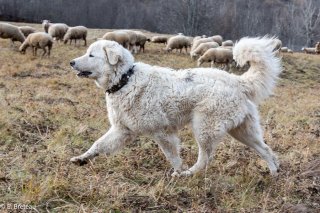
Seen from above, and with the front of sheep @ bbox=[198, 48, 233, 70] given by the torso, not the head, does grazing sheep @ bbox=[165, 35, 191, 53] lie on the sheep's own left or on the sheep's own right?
on the sheep's own right

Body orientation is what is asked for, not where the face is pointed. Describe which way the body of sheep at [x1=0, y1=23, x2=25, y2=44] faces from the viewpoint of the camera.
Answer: to the viewer's right

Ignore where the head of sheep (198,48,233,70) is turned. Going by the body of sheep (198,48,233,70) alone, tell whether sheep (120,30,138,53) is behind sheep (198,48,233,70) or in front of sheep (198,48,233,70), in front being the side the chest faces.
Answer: in front

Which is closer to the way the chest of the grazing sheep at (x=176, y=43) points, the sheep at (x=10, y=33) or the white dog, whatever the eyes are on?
the sheep

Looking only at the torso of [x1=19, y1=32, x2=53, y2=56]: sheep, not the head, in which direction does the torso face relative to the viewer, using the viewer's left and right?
facing to the left of the viewer

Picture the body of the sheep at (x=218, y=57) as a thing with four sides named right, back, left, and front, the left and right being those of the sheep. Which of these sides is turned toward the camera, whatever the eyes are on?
left

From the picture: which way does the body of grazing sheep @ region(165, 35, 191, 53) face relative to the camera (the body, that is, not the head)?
to the viewer's left

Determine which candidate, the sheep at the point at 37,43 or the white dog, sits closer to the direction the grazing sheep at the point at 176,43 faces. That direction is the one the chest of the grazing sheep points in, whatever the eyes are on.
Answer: the sheep

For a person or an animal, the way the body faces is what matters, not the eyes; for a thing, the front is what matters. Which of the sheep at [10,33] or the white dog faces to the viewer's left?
the white dog

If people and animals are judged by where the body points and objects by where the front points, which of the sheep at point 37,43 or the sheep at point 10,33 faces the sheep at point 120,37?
the sheep at point 10,33

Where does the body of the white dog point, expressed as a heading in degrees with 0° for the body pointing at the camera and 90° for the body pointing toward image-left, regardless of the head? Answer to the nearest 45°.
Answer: approximately 90°

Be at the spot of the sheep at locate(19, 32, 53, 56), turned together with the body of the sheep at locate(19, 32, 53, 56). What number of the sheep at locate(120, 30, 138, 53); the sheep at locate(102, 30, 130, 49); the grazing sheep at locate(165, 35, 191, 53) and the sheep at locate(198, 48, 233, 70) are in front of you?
0

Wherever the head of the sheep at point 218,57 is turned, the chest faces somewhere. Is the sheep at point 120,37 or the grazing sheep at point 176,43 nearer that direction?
the sheep
